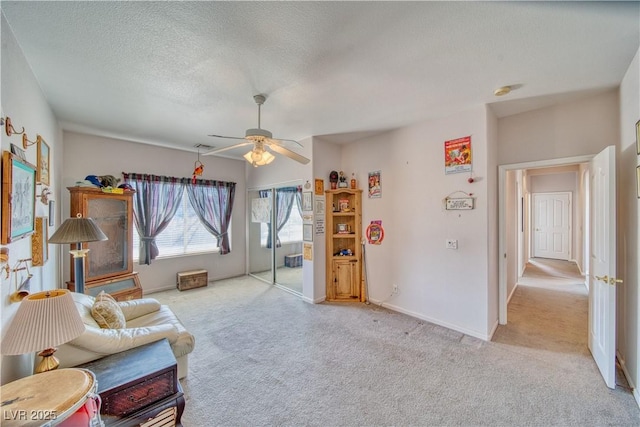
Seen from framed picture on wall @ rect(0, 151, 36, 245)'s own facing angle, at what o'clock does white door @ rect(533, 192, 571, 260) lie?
The white door is roughly at 11 o'clock from the framed picture on wall.

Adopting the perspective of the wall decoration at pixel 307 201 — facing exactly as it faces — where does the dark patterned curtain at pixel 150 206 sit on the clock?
The dark patterned curtain is roughly at 2 o'clock from the wall decoration.

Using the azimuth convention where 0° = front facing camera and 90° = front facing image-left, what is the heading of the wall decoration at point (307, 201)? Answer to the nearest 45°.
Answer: approximately 45°

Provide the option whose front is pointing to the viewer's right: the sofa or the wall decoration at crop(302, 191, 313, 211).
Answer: the sofa

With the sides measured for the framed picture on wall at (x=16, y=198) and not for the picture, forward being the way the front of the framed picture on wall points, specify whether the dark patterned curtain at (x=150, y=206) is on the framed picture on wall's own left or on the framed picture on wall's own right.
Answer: on the framed picture on wall's own left

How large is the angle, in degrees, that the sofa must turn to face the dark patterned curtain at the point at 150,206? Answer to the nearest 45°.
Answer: approximately 90° to its left

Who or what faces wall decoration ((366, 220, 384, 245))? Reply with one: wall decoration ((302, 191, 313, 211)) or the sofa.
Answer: the sofa

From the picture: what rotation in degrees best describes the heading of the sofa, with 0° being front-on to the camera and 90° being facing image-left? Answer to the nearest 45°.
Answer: approximately 270°

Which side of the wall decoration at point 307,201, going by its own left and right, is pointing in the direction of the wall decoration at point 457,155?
left

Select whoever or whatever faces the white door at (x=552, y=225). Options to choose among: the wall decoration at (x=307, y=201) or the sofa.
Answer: the sofa

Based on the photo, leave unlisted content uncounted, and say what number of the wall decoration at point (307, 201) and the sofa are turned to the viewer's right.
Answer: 1

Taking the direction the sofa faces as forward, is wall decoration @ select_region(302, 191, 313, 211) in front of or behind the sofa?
in front

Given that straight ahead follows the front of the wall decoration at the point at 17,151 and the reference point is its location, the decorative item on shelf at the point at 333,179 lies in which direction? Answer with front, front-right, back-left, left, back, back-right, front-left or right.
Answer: front-left

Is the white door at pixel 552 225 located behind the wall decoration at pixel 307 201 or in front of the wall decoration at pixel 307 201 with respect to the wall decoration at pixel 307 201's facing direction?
behind

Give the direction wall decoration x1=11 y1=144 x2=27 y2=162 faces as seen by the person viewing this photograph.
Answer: facing the viewer and to the right of the viewer

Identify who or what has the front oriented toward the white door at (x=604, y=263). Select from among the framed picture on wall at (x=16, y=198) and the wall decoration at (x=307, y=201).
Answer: the framed picture on wall
